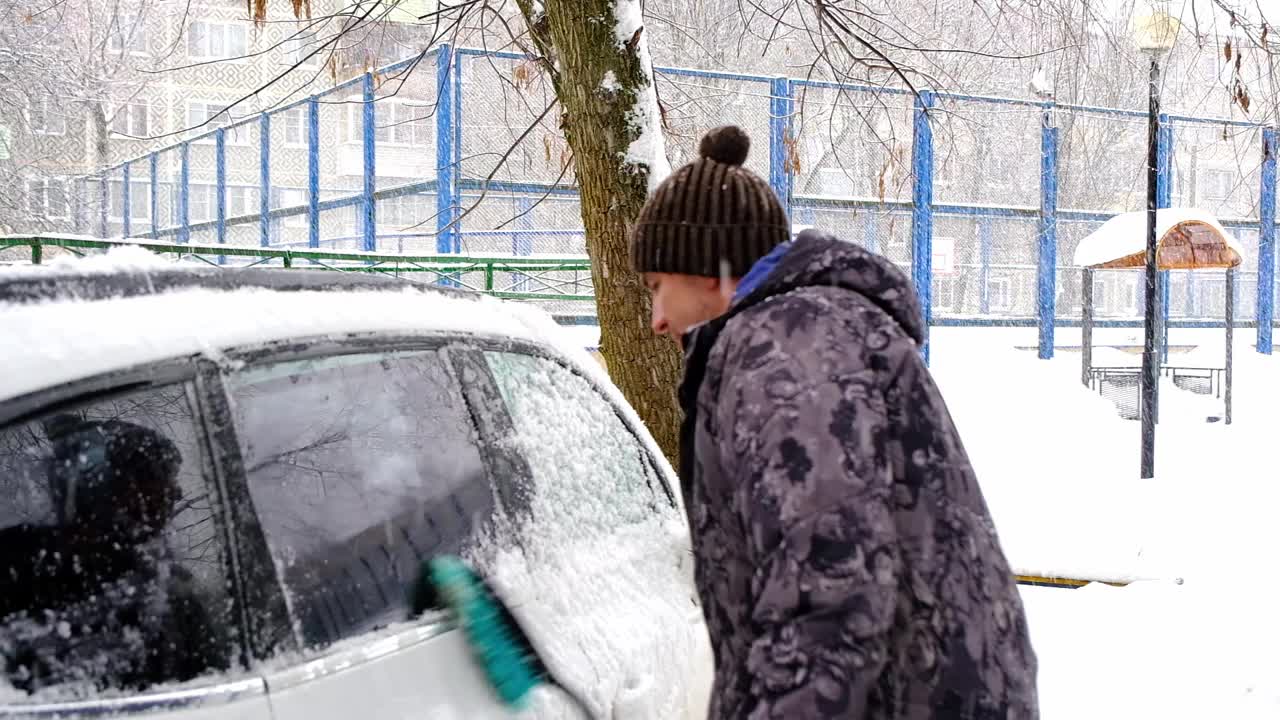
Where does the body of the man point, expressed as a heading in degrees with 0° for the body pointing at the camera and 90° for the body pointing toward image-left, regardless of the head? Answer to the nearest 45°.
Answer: approximately 90°

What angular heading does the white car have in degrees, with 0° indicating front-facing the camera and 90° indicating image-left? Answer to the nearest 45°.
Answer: approximately 90°

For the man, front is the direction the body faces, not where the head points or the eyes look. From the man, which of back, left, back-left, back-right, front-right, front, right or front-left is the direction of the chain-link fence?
right

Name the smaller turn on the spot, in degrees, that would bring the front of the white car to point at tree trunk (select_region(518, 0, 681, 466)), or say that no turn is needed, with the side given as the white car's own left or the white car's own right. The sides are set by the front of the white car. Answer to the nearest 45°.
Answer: approximately 90° to the white car's own right

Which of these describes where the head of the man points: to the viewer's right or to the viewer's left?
to the viewer's left

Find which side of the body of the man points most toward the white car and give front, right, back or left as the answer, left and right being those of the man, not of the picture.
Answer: front

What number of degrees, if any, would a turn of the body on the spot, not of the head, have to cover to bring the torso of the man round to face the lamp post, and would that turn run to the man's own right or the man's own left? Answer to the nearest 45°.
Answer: approximately 90° to the man's own right

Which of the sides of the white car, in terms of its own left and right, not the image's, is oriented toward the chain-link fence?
right
